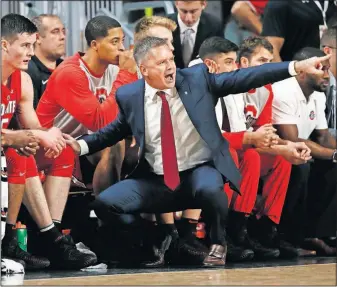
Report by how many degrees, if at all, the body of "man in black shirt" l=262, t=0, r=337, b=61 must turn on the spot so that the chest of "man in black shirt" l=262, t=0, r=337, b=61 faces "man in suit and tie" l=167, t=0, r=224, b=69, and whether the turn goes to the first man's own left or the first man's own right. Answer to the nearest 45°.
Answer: approximately 90° to the first man's own right

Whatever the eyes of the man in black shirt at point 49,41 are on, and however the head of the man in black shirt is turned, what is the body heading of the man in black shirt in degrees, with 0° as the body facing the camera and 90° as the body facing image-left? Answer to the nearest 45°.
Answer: approximately 315°

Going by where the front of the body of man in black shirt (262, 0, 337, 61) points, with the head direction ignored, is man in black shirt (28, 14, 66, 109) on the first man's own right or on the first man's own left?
on the first man's own right

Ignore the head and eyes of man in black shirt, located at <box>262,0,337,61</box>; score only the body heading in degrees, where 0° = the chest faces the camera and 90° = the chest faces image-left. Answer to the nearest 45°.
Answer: approximately 315°

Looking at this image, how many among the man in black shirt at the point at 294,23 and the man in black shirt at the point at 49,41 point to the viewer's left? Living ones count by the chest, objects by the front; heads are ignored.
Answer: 0

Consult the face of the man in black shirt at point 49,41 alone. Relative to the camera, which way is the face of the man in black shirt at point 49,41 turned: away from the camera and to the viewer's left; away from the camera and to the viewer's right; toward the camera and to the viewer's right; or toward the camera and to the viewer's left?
toward the camera and to the viewer's right

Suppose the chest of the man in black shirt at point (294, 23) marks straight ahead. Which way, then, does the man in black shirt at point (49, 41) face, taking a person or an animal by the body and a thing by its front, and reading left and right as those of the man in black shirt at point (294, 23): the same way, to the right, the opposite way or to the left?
the same way

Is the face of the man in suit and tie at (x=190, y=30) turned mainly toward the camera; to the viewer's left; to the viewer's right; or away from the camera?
toward the camera
